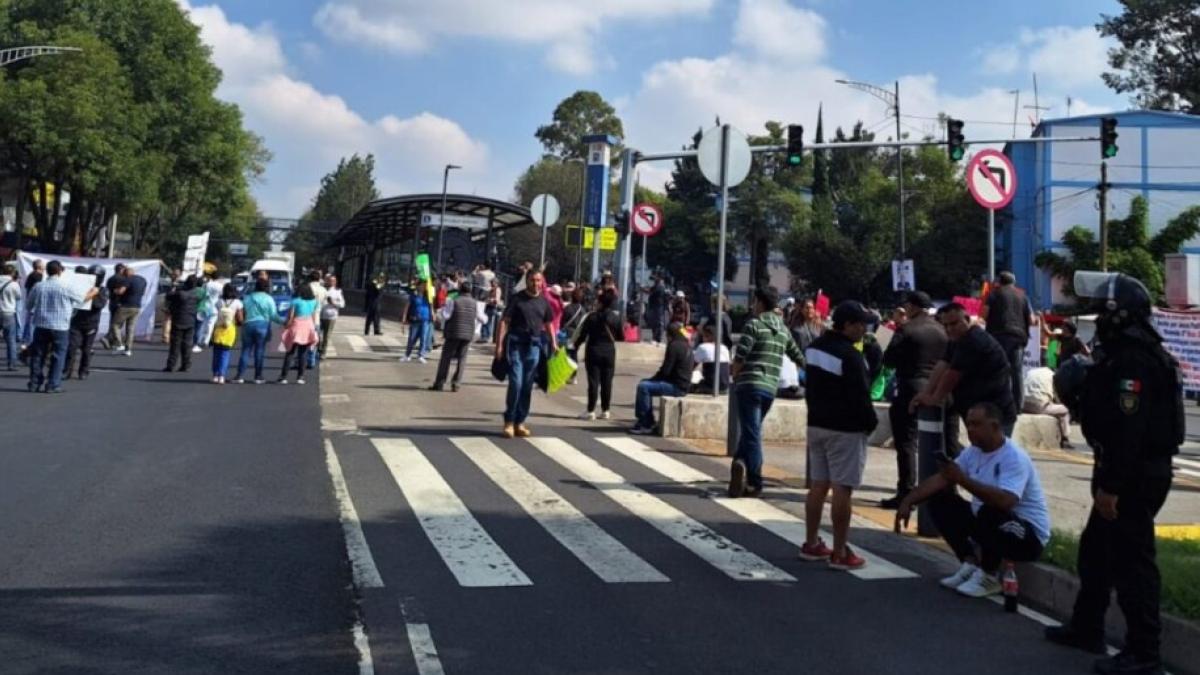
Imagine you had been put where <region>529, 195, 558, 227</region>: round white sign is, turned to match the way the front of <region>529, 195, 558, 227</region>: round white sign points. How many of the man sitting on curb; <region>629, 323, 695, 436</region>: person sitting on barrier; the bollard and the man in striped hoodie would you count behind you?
4

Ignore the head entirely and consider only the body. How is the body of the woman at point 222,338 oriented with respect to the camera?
away from the camera

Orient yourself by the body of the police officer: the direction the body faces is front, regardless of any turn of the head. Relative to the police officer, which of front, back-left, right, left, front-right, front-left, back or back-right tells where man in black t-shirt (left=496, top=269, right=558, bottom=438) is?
front-right

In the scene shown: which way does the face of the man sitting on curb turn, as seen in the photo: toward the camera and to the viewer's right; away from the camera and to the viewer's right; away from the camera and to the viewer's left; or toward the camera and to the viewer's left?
toward the camera and to the viewer's left

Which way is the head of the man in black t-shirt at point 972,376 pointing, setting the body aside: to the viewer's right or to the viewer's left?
to the viewer's left

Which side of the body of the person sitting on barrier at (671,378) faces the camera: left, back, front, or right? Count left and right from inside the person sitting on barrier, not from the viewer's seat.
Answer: left

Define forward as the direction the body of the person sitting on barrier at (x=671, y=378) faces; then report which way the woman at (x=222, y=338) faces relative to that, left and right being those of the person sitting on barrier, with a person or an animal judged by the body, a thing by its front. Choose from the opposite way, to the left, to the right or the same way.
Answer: to the right

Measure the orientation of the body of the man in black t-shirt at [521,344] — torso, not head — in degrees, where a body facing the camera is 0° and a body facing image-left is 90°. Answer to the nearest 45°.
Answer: approximately 0°

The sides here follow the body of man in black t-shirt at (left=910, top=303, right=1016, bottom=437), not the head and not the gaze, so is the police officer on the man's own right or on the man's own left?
on the man's own left

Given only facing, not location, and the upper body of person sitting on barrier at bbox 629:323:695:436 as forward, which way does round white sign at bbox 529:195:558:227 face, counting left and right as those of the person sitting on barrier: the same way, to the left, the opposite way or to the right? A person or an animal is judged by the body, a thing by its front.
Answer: to the right

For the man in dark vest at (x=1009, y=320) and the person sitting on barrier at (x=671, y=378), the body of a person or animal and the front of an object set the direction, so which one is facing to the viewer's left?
the person sitting on barrier

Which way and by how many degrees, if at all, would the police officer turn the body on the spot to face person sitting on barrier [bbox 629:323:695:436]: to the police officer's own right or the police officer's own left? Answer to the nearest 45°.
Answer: approximately 45° to the police officer's own right
